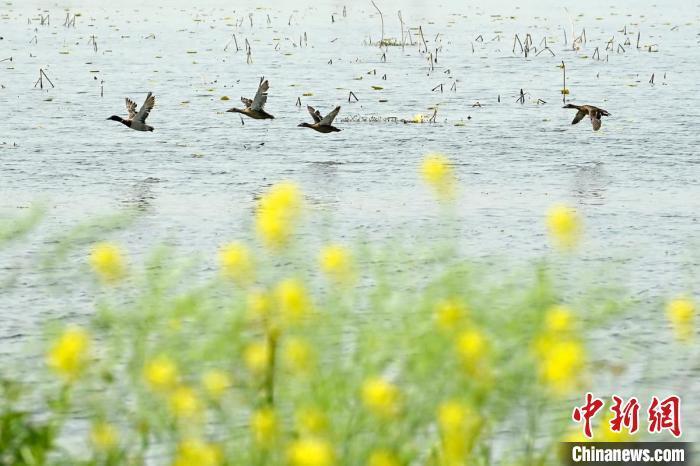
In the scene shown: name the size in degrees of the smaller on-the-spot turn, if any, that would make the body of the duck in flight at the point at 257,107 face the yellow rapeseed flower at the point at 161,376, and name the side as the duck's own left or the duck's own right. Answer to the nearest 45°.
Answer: approximately 90° to the duck's own left

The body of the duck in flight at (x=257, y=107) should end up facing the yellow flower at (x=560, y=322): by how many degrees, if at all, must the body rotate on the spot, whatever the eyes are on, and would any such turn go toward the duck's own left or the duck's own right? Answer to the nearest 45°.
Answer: approximately 90° to the duck's own left

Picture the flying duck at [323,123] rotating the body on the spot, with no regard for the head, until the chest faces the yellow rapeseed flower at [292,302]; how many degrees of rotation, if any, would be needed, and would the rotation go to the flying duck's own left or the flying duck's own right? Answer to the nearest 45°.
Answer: approximately 90° to the flying duck's own left

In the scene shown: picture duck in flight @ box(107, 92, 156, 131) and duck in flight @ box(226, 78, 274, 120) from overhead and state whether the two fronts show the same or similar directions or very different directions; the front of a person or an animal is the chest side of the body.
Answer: same or similar directions

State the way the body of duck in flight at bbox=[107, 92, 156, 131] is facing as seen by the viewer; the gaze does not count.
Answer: to the viewer's left

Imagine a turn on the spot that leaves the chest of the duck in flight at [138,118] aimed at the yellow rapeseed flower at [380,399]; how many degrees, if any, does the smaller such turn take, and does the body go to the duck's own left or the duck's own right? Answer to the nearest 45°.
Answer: approximately 90° to the duck's own left

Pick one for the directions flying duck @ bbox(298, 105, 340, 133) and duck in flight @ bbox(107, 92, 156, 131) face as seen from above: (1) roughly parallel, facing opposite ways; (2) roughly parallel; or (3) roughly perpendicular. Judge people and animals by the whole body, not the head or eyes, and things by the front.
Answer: roughly parallel

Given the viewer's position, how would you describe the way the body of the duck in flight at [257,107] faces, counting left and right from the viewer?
facing to the left of the viewer

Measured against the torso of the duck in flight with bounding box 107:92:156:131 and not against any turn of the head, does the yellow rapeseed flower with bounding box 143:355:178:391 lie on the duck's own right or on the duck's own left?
on the duck's own left

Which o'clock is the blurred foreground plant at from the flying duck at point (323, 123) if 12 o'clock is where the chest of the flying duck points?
The blurred foreground plant is roughly at 9 o'clock from the flying duck.

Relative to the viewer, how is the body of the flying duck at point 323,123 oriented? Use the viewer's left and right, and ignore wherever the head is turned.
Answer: facing to the left of the viewer

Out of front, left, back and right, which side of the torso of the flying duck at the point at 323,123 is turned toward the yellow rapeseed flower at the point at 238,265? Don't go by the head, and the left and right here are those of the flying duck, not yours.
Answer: left

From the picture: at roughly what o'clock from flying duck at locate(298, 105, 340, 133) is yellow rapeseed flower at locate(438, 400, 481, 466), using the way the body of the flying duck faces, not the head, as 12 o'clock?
The yellow rapeseed flower is roughly at 9 o'clock from the flying duck.

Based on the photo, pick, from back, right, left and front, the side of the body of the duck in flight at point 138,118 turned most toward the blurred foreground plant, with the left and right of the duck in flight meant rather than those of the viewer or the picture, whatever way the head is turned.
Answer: left

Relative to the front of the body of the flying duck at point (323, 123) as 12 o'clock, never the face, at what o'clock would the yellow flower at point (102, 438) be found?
The yellow flower is roughly at 9 o'clock from the flying duck.
